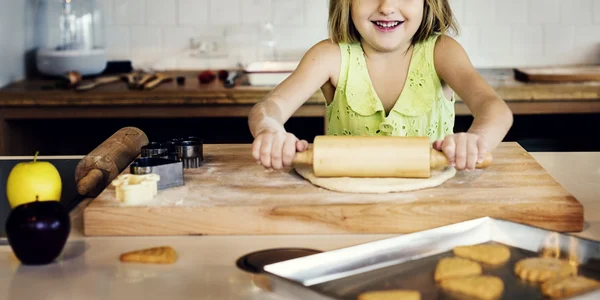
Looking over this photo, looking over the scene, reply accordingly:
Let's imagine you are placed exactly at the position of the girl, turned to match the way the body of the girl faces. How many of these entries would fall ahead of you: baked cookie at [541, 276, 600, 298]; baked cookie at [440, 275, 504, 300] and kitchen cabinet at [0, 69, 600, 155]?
2

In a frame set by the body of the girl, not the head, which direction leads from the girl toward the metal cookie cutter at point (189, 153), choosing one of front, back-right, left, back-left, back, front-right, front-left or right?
front-right

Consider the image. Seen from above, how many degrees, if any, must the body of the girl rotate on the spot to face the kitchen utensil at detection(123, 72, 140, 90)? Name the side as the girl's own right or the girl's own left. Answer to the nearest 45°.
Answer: approximately 135° to the girl's own right

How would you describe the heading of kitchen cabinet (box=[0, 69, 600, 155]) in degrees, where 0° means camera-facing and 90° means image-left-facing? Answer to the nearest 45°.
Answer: approximately 0°

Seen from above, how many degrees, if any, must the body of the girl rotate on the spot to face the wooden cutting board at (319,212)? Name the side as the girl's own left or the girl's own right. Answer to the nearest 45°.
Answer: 0° — they already face it

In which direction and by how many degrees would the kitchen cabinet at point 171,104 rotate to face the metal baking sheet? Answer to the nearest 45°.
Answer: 0° — it already faces it

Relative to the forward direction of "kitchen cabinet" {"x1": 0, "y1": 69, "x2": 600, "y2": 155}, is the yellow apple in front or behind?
in front

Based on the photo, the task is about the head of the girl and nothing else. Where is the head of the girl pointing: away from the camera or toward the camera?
toward the camera

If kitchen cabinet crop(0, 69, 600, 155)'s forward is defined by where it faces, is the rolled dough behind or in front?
in front

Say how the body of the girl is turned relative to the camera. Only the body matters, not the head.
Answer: toward the camera

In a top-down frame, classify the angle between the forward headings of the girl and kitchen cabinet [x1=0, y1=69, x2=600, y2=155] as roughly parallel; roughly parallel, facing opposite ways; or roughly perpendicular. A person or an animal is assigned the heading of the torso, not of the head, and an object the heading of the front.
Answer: roughly parallel

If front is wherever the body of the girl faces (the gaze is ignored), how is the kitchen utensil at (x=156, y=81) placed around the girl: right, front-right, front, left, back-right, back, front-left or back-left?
back-right

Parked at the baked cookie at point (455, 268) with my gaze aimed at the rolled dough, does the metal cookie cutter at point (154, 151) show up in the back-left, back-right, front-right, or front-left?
front-left

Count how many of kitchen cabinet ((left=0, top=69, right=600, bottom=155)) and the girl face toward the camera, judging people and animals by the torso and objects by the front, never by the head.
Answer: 2

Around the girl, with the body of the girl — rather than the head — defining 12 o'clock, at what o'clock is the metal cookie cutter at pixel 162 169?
The metal cookie cutter is roughly at 1 o'clock from the girl.

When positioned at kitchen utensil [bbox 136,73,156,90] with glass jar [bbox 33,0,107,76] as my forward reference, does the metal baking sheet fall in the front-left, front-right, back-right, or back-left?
back-left
